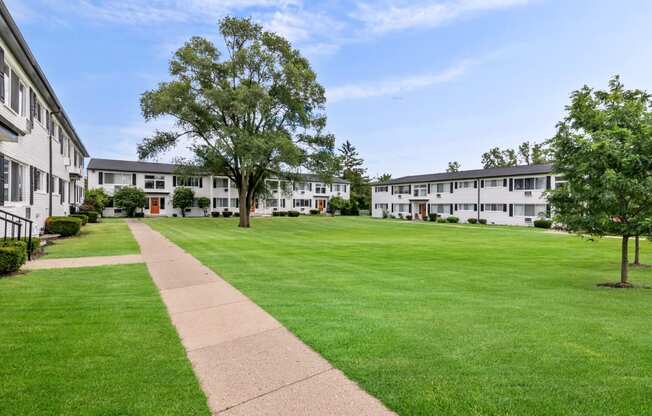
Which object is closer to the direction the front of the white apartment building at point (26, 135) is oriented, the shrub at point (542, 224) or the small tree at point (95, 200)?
the shrub

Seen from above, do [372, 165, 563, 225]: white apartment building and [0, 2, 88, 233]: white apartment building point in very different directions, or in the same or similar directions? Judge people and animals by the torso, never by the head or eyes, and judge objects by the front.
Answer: very different directions

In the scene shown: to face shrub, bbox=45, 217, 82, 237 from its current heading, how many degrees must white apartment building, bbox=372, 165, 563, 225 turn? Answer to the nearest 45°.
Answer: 0° — it already faces it

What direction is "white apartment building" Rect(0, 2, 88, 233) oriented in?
to the viewer's right

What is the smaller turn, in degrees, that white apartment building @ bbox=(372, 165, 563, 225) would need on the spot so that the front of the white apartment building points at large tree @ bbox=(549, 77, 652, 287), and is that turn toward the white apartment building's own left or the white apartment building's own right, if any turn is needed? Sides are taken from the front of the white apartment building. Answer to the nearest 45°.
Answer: approximately 45° to the white apartment building's own left

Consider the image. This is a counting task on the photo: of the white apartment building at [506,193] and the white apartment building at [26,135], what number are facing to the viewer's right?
1

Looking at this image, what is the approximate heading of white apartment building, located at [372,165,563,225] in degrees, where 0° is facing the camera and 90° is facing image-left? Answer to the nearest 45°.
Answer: approximately 45°

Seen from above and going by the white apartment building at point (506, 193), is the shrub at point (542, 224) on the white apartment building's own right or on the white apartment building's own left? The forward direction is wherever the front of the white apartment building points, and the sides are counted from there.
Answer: on the white apartment building's own left
